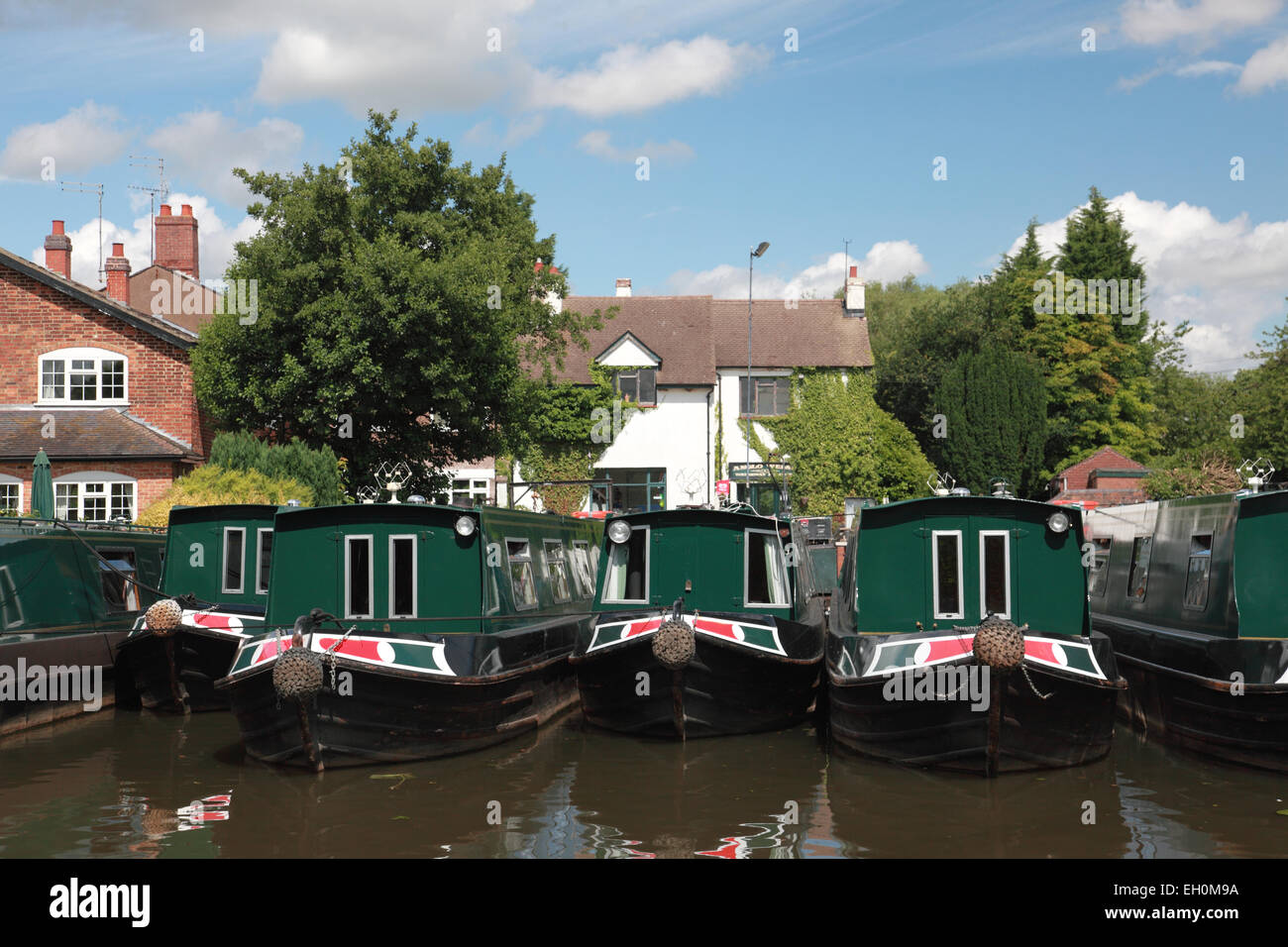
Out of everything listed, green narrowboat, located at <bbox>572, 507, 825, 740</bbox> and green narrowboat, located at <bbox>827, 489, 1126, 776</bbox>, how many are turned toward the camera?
2

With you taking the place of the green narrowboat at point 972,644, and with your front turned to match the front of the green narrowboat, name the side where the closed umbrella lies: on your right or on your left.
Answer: on your right

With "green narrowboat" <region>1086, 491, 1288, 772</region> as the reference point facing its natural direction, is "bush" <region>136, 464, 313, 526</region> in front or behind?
behind

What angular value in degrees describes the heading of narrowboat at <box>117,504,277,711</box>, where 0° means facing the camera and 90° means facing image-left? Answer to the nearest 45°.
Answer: approximately 45°

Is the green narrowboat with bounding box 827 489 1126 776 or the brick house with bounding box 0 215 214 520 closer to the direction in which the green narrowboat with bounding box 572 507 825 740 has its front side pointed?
the green narrowboat

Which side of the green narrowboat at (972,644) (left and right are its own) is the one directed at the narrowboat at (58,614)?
right

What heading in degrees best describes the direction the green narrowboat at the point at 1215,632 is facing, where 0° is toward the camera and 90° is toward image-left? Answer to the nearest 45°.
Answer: approximately 315°

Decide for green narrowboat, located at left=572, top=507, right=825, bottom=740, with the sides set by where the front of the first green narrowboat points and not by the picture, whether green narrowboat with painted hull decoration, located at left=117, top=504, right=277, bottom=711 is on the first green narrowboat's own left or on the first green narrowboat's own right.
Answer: on the first green narrowboat's own right

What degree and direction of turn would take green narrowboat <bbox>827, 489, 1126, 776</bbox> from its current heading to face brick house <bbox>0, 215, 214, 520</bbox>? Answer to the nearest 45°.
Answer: approximately 135° to its right

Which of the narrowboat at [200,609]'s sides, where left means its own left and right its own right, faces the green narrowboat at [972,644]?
left
